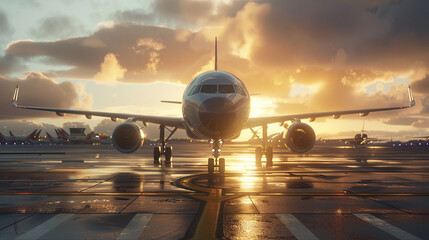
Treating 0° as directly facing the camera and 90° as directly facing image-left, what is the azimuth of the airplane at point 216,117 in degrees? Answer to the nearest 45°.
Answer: approximately 0°
